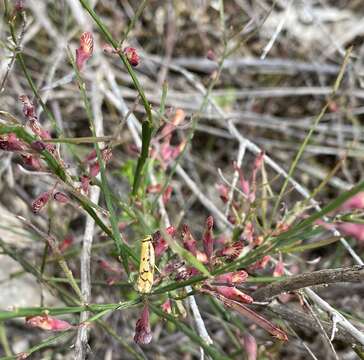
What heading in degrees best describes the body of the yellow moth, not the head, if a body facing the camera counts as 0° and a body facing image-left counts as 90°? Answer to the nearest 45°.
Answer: approximately 180°
